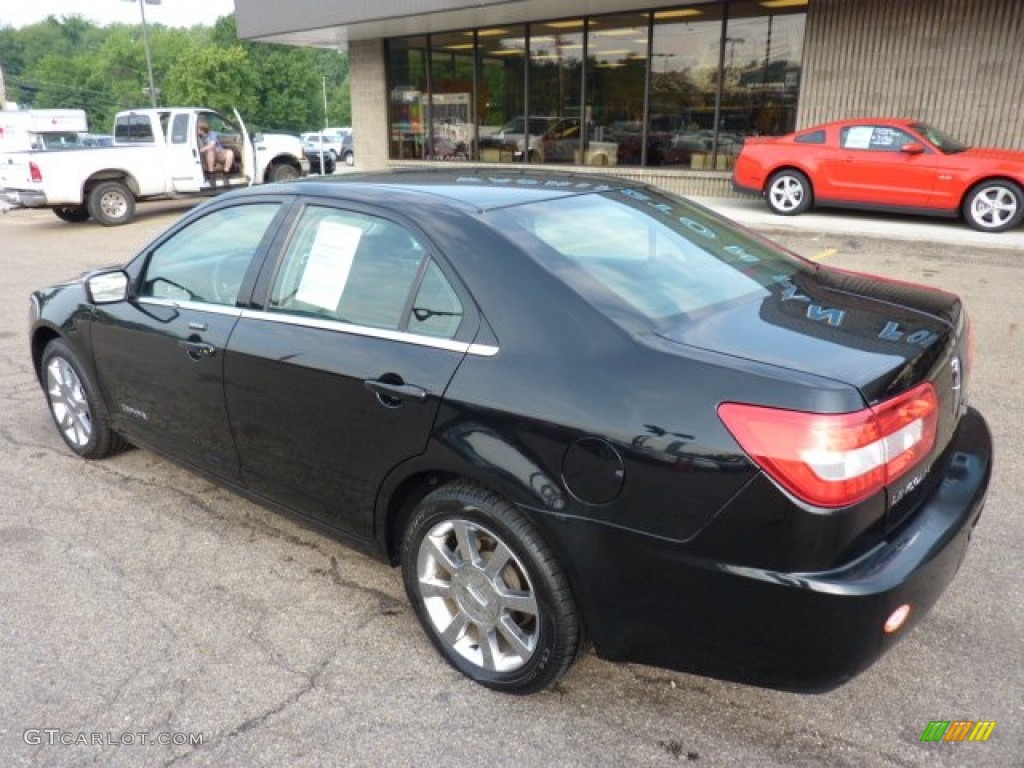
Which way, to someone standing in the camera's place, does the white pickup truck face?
facing away from the viewer and to the right of the viewer

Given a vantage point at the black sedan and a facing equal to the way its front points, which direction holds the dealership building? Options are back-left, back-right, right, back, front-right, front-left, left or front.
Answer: front-right

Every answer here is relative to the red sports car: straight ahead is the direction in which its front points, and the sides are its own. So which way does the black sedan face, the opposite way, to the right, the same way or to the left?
the opposite way

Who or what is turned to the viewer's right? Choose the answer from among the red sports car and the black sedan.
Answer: the red sports car

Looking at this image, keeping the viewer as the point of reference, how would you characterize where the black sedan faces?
facing away from the viewer and to the left of the viewer

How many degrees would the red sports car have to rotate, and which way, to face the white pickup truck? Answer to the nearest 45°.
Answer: approximately 180°

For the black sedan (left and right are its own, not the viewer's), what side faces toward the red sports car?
right

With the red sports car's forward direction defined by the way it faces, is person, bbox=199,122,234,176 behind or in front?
behind

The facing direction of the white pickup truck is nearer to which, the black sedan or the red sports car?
the red sports car

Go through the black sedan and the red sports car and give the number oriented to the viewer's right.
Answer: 1

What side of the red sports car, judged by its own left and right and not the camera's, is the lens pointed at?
right

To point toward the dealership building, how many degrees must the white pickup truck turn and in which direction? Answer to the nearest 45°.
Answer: approximately 45° to its right
